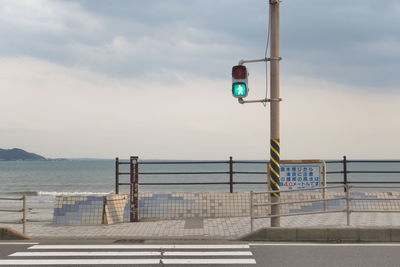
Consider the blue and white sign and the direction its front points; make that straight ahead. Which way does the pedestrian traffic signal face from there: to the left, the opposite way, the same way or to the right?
the same way

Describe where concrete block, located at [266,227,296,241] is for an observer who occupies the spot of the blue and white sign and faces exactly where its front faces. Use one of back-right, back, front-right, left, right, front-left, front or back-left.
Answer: front

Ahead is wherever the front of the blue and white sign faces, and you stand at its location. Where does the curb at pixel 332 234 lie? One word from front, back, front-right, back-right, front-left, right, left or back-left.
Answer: front

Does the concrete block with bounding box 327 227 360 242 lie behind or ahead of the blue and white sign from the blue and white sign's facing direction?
ahead

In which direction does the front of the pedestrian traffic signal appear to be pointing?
toward the camera

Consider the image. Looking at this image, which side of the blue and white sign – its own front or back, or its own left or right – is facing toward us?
front

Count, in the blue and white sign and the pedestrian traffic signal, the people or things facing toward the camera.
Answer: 2

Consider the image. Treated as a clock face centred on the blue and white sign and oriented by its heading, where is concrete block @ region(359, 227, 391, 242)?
The concrete block is roughly at 11 o'clock from the blue and white sign.
